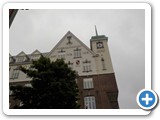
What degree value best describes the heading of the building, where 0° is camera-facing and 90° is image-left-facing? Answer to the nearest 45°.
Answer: approximately 0°
